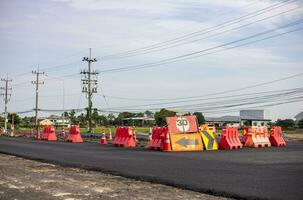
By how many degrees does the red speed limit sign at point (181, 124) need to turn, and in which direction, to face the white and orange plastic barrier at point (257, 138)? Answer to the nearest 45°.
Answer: approximately 135° to its left

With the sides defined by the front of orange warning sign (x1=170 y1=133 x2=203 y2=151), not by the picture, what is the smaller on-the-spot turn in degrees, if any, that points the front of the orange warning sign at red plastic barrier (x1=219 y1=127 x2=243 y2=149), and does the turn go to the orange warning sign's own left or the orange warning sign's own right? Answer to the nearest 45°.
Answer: approximately 135° to the orange warning sign's own left

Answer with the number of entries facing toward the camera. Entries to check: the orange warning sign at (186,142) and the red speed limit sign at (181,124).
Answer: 2

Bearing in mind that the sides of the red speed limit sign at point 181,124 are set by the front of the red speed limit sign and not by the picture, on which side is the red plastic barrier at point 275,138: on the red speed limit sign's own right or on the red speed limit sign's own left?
on the red speed limit sign's own left

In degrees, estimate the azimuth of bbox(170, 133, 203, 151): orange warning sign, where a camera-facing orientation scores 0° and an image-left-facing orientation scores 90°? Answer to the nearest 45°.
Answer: approximately 0°

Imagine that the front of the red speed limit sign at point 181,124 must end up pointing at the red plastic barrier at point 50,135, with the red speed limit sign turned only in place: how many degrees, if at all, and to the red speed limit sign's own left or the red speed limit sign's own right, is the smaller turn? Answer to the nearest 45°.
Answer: approximately 135° to the red speed limit sign's own right

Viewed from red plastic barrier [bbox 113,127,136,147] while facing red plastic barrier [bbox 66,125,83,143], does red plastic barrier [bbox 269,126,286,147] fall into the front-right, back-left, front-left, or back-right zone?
back-right

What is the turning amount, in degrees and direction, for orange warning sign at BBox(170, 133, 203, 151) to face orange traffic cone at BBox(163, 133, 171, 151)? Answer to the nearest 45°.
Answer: approximately 90° to its right
